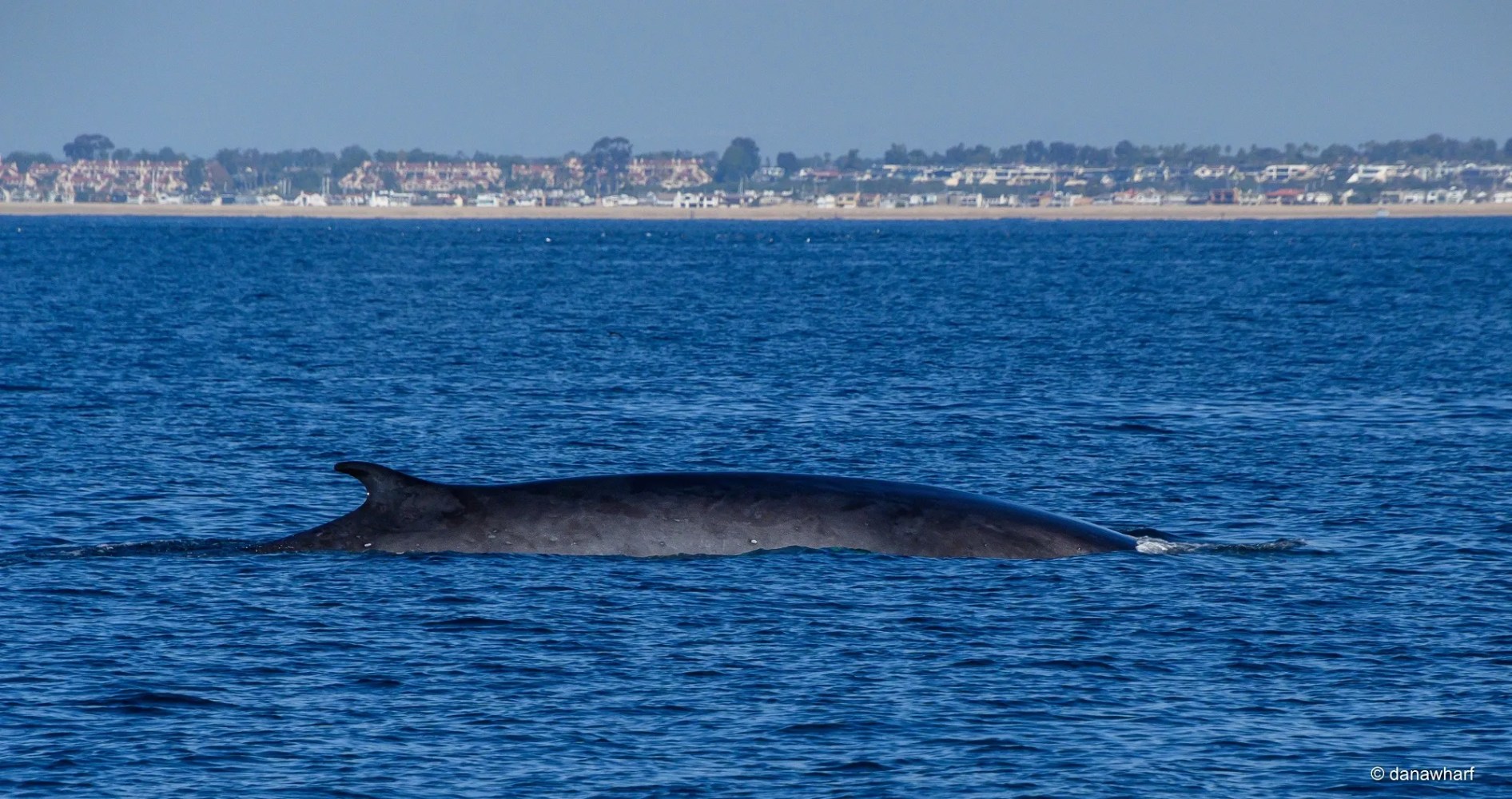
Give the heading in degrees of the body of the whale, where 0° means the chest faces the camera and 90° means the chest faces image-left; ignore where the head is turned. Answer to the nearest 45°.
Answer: approximately 270°
